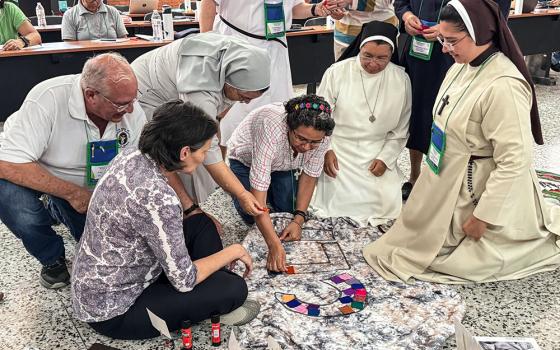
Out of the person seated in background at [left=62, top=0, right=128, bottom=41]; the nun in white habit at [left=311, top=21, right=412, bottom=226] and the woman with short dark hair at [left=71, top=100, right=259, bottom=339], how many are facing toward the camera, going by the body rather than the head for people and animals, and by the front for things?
2

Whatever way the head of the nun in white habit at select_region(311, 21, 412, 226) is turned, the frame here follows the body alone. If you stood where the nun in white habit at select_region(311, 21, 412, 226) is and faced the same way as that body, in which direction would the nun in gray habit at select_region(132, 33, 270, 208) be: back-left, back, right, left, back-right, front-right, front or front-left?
front-right

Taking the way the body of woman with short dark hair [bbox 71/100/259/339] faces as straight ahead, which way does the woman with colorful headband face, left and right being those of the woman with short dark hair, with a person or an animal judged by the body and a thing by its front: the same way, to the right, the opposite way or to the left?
to the right

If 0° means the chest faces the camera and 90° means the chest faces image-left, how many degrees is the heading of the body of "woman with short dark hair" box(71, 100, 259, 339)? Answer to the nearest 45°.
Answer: approximately 225°

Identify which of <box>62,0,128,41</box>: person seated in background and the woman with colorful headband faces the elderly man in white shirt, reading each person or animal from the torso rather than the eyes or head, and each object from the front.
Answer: the person seated in background

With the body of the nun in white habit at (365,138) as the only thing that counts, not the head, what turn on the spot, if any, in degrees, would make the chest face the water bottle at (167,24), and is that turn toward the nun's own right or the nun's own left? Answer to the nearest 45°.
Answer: approximately 135° to the nun's own right

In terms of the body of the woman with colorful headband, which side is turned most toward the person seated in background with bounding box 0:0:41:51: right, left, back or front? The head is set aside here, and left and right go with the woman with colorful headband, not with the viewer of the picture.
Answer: back

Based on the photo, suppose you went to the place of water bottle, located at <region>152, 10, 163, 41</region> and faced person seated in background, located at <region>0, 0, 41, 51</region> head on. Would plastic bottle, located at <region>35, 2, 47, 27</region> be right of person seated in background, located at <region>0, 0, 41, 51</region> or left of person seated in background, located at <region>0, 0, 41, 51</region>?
right

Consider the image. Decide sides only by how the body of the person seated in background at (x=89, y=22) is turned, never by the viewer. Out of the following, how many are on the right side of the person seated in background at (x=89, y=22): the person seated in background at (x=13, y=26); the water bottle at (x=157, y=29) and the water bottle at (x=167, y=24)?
1

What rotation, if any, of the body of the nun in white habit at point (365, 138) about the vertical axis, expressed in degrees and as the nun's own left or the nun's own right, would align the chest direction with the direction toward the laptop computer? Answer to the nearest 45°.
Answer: approximately 135° to the nun's own right

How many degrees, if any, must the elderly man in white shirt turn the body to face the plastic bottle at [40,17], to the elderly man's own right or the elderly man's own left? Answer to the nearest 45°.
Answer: approximately 135° to the elderly man's own left
